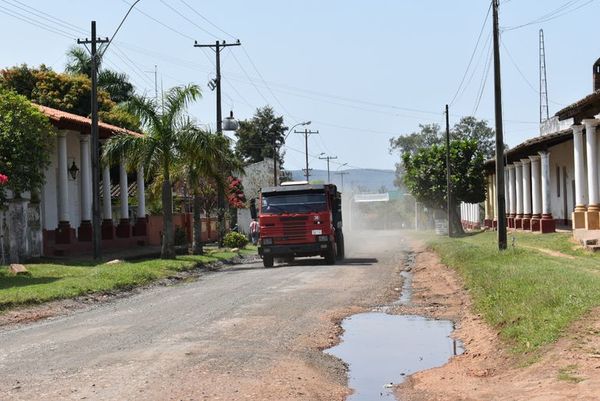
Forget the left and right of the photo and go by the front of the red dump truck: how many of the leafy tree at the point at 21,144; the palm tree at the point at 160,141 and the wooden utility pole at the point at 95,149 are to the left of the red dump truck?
0

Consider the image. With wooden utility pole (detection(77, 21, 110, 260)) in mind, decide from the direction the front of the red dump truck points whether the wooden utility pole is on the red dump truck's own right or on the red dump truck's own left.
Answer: on the red dump truck's own right

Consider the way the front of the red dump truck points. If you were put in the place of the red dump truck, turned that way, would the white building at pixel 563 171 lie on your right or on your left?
on your left

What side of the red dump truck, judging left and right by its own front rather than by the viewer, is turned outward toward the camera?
front

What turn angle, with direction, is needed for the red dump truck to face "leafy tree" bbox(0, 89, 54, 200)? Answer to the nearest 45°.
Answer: approximately 90° to its right

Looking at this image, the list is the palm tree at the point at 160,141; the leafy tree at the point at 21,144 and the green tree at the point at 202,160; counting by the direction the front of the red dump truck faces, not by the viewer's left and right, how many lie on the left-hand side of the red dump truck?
0

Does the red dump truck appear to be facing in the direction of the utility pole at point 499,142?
no

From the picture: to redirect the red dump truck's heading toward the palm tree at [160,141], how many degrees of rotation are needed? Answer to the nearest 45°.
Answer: approximately 90° to its right

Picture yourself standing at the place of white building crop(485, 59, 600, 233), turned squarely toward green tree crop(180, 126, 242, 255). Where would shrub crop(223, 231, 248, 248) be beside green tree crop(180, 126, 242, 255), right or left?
right

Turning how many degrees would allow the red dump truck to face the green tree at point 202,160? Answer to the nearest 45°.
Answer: approximately 135° to its right

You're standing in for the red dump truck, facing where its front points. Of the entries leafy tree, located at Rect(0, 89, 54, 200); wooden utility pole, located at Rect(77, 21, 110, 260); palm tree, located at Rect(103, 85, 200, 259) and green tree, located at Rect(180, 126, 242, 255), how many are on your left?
0

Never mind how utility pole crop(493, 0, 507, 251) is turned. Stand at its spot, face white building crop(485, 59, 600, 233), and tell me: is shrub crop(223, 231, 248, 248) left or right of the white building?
left

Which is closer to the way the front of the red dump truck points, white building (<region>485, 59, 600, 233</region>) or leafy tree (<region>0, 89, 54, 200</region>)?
the leafy tree
